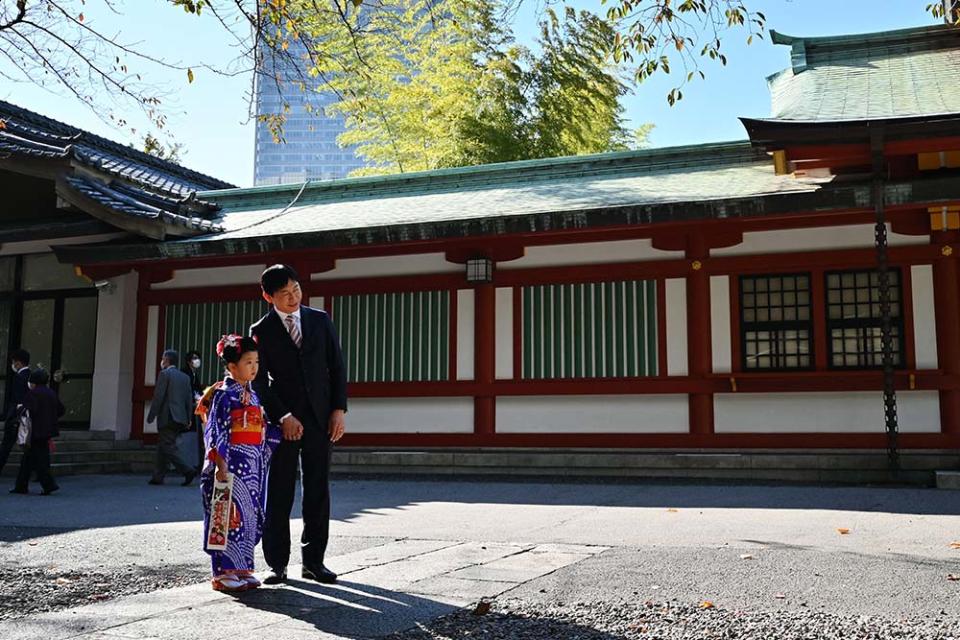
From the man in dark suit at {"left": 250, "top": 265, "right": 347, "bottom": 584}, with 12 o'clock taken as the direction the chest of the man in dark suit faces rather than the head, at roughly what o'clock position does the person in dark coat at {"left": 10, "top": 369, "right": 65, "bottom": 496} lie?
The person in dark coat is roughly at 5 o'clock from the man in dark suit.

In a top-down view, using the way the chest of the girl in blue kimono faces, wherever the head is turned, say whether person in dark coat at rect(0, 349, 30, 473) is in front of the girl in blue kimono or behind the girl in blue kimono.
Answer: behind

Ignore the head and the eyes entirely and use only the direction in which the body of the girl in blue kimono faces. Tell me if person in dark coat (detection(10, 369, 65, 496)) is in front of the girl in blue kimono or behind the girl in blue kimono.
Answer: behind

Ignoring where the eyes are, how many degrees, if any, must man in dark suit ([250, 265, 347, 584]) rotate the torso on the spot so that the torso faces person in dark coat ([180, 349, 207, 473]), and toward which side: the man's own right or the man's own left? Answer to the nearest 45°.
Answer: approximately 180°

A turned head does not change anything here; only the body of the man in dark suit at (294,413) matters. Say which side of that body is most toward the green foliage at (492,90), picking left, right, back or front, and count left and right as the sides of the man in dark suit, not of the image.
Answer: back
